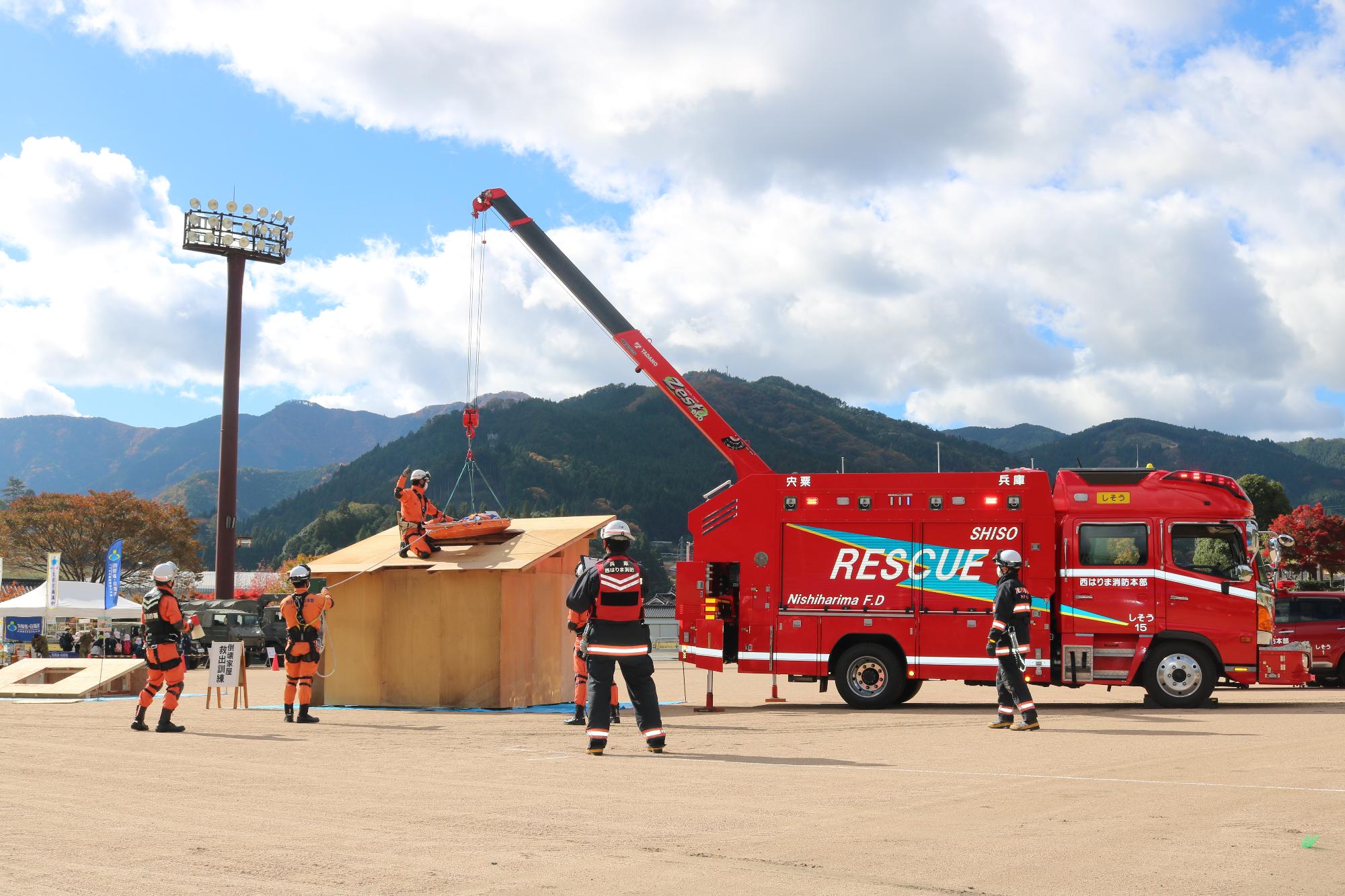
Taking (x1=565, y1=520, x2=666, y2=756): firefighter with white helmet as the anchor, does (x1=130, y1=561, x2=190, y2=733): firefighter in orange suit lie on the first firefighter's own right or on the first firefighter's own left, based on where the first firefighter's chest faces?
on the first firefighter's own left

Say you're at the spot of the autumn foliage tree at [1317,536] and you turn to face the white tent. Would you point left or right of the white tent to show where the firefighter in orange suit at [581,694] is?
left

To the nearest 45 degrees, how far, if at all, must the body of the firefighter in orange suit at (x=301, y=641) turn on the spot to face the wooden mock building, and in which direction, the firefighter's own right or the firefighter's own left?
approximately 45° to the firefighter's own right

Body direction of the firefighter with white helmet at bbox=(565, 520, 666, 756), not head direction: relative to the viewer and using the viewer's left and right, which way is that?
facing away from the viewer

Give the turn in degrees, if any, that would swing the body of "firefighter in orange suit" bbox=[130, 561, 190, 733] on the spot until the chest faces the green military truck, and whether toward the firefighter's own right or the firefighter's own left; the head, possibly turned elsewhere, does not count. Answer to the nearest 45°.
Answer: approximately 45° to the firefighter's own left

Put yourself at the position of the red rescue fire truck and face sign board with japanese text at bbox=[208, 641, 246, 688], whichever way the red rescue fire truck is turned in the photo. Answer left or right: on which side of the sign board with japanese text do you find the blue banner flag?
right

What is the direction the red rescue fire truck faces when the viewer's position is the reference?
facing to the right of the viewer

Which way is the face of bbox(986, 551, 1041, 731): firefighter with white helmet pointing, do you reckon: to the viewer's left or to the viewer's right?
to the viewer's left

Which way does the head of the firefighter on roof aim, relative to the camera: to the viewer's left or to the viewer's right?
to the viewer's right

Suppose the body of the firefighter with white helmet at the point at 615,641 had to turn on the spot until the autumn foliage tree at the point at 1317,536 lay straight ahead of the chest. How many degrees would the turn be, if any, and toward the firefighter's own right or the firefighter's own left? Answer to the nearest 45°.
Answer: approximately 45° to the firefighter's own right

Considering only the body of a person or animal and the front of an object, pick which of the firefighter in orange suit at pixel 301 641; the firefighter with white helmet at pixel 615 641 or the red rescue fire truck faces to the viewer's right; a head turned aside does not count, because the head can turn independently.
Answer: the red rescue fire truck

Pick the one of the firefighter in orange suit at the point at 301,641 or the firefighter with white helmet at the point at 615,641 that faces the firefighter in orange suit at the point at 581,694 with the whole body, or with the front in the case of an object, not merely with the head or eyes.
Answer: the firefighter with white helmet

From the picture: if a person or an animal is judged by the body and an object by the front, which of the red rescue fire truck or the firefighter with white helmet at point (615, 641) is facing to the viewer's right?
the red rescue fire truck

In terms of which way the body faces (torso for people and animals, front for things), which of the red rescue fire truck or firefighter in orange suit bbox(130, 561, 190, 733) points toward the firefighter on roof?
the firefighter in orange suit

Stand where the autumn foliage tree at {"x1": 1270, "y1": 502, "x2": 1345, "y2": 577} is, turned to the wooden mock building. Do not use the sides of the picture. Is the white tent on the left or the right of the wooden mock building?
right
